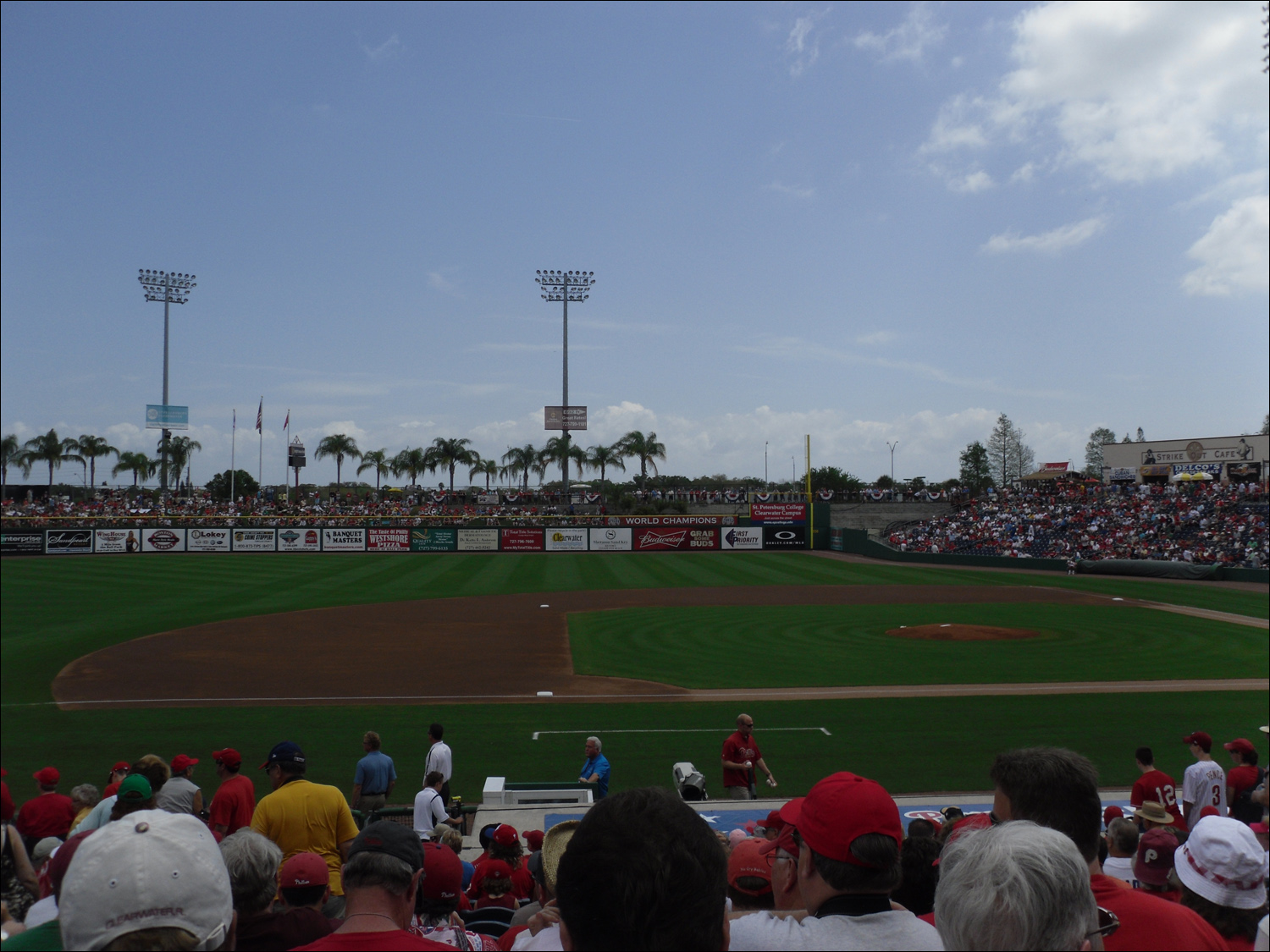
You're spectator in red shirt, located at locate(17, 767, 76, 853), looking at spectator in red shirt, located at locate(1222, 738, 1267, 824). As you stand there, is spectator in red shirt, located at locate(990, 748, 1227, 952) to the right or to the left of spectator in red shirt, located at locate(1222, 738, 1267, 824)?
right

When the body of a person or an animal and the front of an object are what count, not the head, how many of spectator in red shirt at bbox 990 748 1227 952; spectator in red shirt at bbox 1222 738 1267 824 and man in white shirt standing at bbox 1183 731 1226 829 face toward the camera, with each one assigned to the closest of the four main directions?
0

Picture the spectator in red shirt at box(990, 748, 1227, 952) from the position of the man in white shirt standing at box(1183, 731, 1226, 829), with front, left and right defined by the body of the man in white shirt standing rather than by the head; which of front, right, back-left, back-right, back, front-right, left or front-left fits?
back-left

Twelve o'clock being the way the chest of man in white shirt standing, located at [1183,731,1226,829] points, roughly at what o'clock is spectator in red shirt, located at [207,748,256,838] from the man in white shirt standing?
The spectator in red shirt is roughly at 9 o'clock from the man in white shirt standing.

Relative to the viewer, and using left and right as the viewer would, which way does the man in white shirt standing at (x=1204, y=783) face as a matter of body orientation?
facing away from the viewer and to the left of the viewer

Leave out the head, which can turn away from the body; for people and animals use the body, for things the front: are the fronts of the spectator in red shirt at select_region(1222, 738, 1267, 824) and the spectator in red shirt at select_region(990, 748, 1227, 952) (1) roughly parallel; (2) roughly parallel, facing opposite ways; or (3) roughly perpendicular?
roughly parallel

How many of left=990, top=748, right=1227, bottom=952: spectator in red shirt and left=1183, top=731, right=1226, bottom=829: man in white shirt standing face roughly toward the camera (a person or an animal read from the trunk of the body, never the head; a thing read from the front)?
0

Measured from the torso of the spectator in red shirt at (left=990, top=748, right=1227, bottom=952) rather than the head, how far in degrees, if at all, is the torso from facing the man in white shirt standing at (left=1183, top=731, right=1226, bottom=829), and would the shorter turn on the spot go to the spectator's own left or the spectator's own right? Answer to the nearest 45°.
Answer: approximately 45° to the spectator's own right

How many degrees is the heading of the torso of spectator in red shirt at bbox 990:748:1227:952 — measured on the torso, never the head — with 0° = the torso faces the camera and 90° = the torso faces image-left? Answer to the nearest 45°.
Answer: approximately 135°

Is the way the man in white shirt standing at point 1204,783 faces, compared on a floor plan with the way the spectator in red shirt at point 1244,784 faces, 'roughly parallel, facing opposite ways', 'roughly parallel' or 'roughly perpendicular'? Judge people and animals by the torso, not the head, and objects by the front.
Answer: roughly parallel

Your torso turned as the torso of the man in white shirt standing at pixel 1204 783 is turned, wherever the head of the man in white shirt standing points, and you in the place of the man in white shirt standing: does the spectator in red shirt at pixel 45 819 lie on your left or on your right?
on your left

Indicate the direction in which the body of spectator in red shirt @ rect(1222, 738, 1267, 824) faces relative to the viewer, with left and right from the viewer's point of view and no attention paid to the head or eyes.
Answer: facing away from the viewer and to the left of the viewer

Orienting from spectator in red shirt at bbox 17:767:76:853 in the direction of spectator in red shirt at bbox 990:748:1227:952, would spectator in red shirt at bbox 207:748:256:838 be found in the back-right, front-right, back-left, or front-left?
front-left
